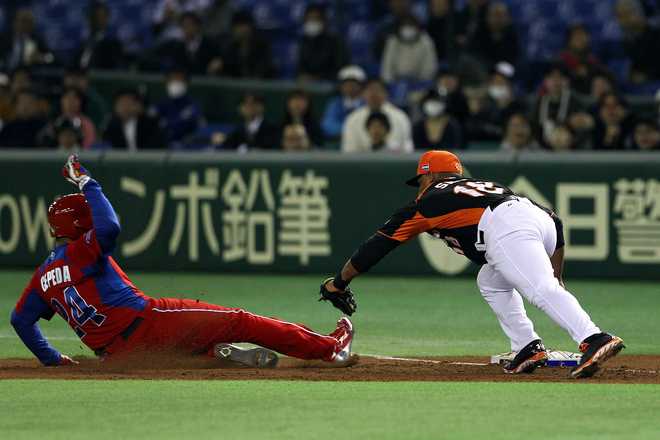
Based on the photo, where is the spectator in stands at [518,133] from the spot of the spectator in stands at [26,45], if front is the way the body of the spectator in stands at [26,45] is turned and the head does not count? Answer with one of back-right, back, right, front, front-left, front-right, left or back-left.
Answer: front-left

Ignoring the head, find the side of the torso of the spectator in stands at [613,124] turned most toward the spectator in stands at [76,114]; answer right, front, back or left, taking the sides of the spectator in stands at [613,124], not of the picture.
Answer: right

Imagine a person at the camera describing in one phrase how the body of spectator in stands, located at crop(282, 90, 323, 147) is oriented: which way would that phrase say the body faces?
toward the camera

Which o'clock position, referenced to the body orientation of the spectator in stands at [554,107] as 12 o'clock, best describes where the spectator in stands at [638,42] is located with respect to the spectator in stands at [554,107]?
the spectator in stands at [638,42] is roughly at 7 o'clock from the spectator in stands at [554,107].

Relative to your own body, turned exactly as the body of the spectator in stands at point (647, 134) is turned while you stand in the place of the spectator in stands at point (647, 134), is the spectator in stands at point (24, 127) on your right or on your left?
on your right

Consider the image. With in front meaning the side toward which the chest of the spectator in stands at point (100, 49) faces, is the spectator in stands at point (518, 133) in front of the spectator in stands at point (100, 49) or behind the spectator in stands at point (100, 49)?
in front

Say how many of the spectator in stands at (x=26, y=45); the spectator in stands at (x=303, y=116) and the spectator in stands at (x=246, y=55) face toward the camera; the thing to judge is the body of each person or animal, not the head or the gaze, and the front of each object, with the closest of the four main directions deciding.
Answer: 3

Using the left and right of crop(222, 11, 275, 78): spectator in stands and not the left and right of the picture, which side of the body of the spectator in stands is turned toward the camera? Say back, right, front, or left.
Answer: front

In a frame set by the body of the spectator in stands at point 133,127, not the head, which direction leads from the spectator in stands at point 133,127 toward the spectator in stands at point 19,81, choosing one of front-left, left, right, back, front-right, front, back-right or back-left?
back-right

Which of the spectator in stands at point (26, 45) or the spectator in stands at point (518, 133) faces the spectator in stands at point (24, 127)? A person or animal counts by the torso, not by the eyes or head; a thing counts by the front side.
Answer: the spectator in stands at point (26, 45)

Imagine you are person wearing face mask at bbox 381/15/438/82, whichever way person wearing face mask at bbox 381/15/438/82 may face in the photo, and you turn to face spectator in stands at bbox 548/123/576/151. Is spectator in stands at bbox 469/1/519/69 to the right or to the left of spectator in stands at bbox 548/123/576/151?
left

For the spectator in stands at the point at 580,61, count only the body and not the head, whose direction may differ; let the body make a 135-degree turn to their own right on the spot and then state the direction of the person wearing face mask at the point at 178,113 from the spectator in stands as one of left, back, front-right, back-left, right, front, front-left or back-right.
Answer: front-left

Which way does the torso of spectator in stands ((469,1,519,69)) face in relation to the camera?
toward the camera

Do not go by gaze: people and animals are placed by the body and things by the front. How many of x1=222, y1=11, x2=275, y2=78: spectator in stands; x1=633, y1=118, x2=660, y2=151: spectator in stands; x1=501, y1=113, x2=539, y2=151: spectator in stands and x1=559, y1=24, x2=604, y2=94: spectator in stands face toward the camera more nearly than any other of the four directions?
4

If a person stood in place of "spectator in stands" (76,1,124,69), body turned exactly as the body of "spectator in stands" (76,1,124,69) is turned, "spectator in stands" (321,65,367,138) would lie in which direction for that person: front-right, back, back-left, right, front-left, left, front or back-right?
front-left
